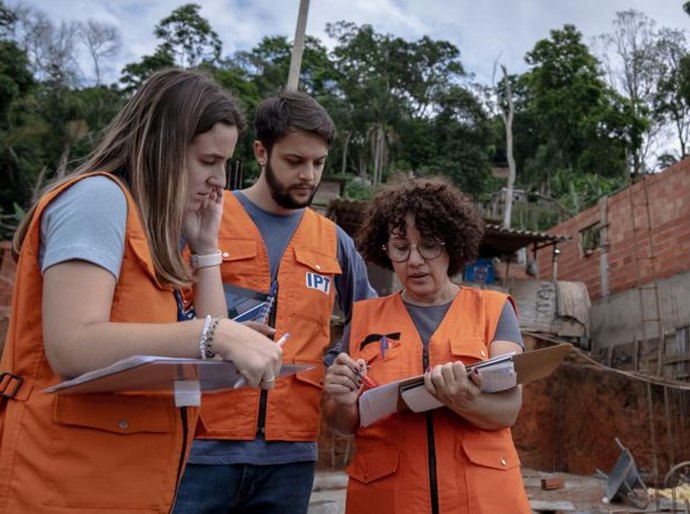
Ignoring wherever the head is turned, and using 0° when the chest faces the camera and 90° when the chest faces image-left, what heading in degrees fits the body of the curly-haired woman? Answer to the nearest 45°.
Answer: approximately 0°

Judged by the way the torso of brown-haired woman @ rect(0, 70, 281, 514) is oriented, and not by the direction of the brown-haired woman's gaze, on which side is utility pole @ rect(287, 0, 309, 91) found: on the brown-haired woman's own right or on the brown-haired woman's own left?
on the brown-haired woman's own left

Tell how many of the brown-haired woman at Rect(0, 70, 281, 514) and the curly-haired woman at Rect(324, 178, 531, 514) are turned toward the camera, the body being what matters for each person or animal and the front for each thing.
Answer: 1

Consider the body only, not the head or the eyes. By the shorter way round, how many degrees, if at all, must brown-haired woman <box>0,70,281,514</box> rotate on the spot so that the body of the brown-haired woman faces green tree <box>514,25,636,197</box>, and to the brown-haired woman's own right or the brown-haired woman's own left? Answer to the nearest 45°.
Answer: approximately 45° to the brown-haired woman's own left

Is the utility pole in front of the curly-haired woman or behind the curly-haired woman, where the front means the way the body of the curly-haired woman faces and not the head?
behind

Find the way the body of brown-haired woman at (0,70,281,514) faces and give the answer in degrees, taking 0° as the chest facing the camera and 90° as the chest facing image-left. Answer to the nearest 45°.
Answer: approximately 270°

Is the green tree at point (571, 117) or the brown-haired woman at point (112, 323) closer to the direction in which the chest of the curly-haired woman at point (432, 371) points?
the brown-haired woman

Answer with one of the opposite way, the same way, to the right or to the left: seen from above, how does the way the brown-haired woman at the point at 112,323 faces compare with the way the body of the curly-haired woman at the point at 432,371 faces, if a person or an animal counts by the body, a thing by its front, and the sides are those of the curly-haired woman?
to the left
